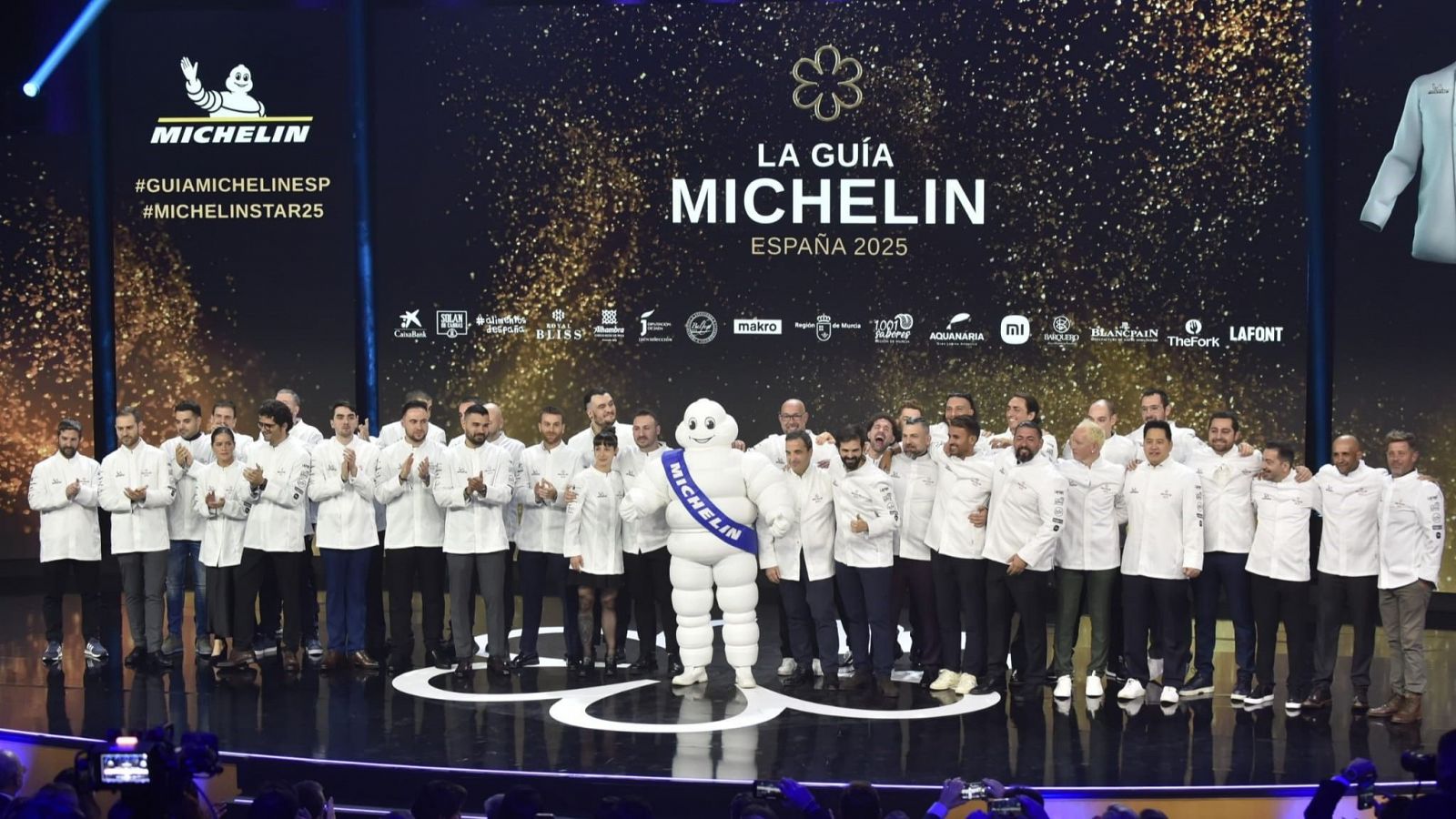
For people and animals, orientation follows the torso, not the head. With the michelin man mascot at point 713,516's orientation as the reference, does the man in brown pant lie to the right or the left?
on its left

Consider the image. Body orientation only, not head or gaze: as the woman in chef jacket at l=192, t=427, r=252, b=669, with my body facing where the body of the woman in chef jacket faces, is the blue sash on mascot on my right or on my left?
on my left

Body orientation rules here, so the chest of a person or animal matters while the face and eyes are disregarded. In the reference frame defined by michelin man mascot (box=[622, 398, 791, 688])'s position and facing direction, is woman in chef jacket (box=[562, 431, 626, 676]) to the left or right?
on its right

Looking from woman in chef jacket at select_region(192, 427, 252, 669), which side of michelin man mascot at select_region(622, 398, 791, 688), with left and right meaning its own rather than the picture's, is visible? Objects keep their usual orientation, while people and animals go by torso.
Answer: right

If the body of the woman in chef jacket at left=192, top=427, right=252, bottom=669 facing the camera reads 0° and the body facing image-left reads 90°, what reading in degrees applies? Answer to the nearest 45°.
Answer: approximately 0°

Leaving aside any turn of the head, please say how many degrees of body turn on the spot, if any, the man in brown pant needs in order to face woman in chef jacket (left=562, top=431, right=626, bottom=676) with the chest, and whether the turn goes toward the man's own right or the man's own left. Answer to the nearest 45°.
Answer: approximately 45° to the man's own right

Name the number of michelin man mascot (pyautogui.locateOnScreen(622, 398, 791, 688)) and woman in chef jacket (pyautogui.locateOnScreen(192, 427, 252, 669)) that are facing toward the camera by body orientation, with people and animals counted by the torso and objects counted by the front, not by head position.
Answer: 2

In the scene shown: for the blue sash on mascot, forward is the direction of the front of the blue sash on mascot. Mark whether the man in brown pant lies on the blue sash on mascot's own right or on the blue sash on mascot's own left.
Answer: on the blue sash on mascot's own left

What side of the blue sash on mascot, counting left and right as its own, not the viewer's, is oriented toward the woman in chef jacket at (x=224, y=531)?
right
